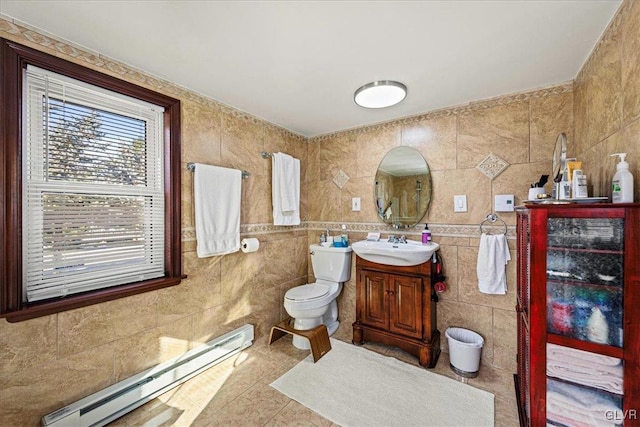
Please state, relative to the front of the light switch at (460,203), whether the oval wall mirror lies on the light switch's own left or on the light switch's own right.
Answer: on the light switch's own right

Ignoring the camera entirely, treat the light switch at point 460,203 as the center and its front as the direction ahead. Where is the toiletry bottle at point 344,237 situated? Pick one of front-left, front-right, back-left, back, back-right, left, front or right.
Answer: right

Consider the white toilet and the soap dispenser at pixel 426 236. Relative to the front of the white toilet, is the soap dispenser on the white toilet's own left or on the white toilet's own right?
on the white toilet's own left

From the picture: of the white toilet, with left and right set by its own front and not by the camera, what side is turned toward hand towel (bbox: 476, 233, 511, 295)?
left

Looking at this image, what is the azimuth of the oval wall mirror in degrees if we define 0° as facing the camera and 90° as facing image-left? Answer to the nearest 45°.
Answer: approximately 0°

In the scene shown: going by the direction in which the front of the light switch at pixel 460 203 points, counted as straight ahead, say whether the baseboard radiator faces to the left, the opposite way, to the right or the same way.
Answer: to the left

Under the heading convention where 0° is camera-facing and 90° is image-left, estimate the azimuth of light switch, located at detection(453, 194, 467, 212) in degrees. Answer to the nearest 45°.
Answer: approximately 0°

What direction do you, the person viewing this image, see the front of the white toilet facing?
facing the viewer and to the left of the viewer

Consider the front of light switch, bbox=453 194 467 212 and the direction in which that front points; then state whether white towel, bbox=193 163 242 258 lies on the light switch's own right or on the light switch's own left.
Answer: on the light switch's own right

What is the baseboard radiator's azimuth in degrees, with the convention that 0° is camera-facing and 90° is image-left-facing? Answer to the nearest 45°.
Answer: approximately 315°

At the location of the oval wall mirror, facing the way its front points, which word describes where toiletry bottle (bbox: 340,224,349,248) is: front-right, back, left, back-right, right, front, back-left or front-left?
right

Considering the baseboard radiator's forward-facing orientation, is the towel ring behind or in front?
in front
